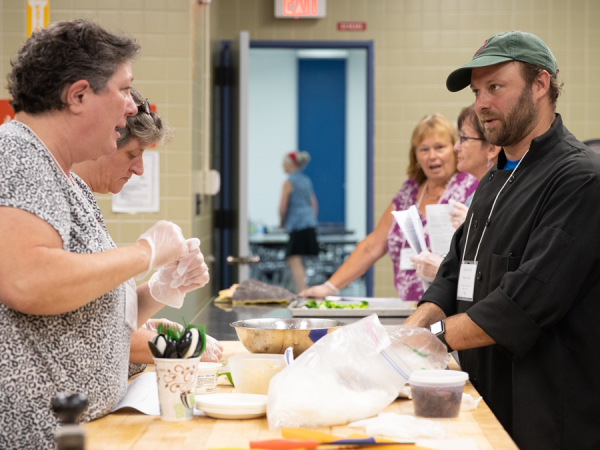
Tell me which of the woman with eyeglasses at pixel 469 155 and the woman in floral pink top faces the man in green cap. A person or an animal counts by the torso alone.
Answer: the woman in floral pink top

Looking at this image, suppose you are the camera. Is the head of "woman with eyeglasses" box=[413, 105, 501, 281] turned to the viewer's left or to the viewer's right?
to the viewer's left

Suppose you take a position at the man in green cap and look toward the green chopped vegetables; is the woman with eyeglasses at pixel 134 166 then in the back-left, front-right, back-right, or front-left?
front-left

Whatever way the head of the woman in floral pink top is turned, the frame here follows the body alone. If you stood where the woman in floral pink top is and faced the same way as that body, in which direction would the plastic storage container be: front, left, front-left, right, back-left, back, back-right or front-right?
front

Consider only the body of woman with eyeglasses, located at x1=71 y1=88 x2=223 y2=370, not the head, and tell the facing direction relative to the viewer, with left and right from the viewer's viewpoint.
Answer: facing to the right of the viewer

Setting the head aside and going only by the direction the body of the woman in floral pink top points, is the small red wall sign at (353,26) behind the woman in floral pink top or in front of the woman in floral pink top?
behind

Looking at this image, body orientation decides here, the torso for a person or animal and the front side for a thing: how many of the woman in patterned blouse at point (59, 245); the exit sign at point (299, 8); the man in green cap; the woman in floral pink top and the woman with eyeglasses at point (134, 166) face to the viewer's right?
2

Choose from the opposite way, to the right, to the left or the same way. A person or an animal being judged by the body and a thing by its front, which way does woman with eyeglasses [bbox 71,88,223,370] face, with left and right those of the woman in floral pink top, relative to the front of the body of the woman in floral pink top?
to the left

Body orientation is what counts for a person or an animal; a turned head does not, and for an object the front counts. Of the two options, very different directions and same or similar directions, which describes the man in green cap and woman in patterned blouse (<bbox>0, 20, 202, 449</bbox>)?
very different directions

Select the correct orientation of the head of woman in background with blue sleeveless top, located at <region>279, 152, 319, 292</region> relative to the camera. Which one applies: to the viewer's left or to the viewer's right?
to the viewer's left

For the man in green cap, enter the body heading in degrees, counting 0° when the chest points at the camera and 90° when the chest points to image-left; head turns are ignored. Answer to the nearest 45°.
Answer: approximately 45°

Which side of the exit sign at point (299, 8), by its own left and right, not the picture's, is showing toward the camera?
front

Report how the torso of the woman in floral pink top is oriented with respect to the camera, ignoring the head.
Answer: toward the camera

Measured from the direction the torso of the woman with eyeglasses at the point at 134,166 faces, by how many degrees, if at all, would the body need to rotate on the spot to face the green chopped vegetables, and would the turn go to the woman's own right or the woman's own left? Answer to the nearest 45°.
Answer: approximately 45° to the woman's own left
